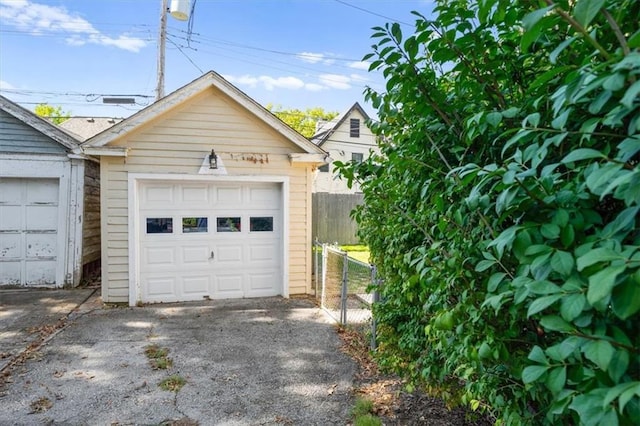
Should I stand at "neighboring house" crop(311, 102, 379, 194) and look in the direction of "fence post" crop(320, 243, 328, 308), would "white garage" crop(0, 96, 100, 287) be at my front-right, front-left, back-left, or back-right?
front-right

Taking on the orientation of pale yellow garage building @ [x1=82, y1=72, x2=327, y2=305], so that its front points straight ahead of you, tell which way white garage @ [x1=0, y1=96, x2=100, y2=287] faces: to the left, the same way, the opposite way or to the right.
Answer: the same way

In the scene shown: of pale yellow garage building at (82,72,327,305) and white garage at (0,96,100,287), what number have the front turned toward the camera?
2

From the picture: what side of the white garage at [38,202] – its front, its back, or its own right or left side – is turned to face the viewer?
front

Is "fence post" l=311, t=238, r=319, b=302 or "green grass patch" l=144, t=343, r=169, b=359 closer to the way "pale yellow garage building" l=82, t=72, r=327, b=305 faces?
the green grass patch

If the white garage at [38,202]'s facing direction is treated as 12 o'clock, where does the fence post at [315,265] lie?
The fence post is roughly at 10 o'clock from the white garage.

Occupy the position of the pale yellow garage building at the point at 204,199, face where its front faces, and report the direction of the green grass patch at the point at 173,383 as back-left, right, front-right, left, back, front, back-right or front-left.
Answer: front

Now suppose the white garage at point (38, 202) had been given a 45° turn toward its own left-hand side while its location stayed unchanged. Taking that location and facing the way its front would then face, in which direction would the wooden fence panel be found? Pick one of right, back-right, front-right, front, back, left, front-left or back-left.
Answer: front-left

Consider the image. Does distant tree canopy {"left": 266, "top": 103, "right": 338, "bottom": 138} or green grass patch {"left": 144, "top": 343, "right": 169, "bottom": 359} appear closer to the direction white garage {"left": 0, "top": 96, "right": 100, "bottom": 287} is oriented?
the green grass patch

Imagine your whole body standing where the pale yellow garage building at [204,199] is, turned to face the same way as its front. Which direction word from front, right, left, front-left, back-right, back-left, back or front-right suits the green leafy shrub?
front

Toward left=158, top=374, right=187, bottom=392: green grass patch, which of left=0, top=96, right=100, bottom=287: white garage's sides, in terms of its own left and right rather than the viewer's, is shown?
front

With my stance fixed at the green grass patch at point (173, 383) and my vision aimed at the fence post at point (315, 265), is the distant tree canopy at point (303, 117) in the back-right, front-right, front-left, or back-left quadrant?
front-left

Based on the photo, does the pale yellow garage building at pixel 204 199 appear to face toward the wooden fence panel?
no

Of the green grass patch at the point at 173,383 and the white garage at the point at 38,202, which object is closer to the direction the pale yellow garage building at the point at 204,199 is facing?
the green grass patch

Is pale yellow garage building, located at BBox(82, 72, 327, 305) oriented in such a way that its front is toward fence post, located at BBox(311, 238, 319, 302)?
no

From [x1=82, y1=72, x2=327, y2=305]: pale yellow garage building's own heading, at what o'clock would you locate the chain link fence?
The chain link fence is roughly at 10 o'clock from the pale yellow garage building.

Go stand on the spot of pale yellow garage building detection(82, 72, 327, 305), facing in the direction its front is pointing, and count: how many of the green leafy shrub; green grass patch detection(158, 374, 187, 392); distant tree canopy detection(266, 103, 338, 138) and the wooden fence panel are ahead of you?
2

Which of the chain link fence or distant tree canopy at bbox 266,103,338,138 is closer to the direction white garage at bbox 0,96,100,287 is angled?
the chain link fence

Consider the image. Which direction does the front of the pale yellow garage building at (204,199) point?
toward the camera

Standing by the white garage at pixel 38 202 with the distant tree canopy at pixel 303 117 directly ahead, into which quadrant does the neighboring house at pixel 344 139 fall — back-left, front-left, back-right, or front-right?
front-right

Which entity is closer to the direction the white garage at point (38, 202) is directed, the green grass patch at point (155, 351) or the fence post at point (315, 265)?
the green grass patch
